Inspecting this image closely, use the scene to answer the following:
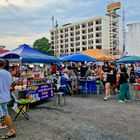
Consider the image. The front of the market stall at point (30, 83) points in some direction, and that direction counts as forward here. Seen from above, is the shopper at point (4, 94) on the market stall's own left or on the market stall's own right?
on the market stall's own right

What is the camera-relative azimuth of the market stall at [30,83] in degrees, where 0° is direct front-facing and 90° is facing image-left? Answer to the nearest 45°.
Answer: approximately 315°

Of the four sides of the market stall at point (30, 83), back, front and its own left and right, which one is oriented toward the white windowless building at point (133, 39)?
left
